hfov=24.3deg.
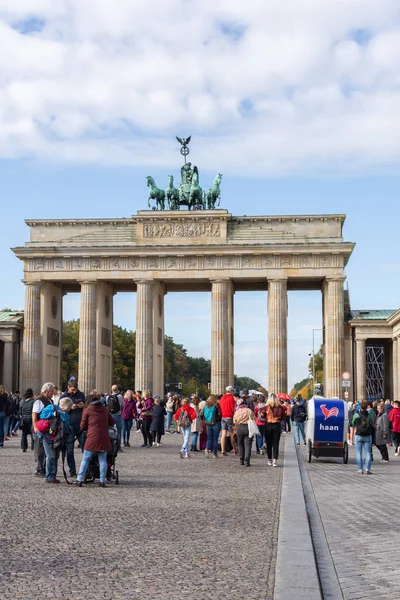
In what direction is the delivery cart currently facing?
away from the camera

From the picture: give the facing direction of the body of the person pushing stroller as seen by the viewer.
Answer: away from the camera

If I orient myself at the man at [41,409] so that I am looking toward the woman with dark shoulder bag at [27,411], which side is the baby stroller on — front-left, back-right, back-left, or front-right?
back-right

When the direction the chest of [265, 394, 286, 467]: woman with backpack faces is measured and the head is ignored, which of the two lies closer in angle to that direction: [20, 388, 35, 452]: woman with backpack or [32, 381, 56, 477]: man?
the woman with backpack

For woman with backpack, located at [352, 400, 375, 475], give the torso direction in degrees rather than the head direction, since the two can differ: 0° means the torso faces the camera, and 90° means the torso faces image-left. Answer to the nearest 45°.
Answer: approximately 180°

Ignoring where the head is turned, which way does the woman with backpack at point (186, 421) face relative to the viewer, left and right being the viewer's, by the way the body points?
facing away from the viewer

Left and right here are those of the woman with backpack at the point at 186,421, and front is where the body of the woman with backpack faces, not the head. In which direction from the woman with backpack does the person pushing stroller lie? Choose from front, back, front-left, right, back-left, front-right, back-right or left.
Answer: back

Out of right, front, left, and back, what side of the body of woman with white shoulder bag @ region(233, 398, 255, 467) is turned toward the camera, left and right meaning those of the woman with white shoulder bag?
back
